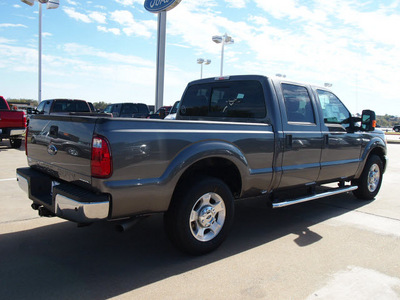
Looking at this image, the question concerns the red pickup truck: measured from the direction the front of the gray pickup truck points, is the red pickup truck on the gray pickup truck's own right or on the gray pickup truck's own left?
on the gray pickup truck's own left

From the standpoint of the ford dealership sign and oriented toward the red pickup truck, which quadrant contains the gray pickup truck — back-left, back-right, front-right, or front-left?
front-left

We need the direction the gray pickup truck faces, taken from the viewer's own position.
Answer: facing away from the viewer and to the right of the viewer

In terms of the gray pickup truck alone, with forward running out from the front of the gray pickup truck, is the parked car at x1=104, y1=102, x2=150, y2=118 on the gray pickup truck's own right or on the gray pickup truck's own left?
on the gray pickup truck's own left

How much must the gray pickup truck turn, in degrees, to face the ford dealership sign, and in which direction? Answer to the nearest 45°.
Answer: approximately 45° to its left
